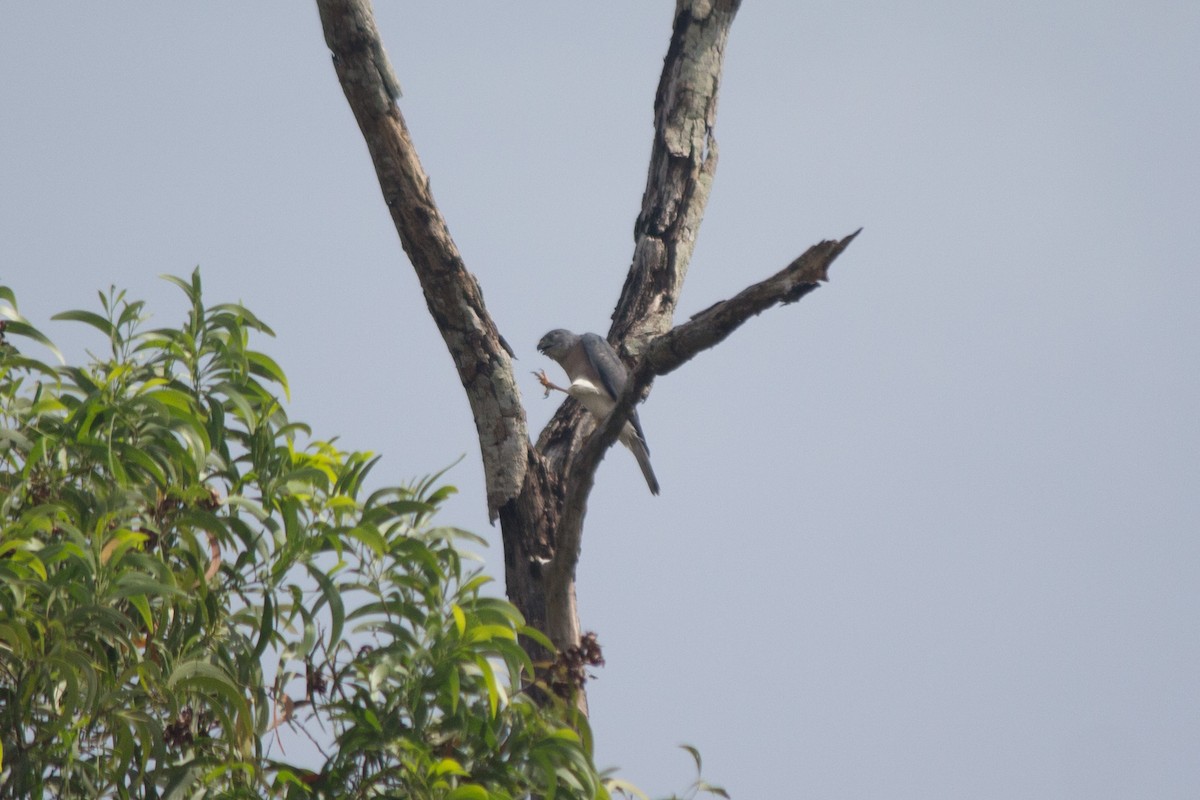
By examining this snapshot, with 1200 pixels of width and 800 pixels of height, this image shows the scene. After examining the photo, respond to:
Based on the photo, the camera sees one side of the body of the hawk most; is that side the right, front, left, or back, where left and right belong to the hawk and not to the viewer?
left
